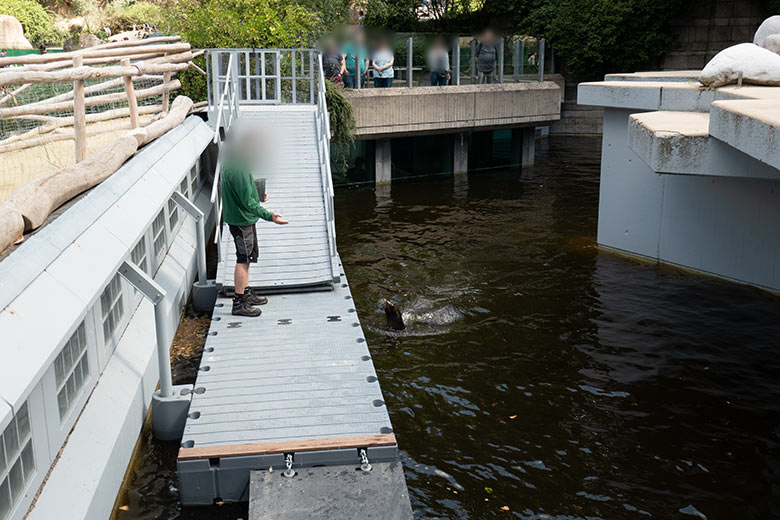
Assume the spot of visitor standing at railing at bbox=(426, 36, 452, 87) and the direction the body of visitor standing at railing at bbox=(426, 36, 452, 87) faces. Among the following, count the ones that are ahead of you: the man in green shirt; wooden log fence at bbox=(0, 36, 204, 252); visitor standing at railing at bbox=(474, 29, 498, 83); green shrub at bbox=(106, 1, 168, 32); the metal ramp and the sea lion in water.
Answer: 4

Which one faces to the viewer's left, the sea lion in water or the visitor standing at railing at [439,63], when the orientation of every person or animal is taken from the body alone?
the sea lion in water

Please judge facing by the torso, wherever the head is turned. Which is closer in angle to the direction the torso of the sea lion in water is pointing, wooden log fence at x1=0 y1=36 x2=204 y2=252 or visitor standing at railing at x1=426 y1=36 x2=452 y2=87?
the wooden log fence

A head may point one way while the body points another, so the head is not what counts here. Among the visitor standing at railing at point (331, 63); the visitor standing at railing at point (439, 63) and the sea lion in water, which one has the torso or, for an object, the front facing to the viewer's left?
the sea lion in water

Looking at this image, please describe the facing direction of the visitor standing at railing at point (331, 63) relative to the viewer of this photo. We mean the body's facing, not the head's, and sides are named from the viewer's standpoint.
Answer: facing the viewer

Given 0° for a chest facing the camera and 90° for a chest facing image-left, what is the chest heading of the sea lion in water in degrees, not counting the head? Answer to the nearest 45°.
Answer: approximately 90°

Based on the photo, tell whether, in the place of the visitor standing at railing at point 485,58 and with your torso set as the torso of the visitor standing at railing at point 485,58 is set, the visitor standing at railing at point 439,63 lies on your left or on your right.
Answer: on your right

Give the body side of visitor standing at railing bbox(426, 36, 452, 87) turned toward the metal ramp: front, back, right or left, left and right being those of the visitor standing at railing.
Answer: front

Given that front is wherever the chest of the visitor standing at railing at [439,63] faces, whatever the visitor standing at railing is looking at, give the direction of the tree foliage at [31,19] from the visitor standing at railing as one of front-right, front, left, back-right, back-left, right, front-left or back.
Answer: back-right

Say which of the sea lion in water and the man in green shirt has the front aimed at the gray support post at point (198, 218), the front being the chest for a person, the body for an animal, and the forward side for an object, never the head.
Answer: the sea lion in water

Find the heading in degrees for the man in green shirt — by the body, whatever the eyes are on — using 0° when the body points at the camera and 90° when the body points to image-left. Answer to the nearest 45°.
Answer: approximately 270°

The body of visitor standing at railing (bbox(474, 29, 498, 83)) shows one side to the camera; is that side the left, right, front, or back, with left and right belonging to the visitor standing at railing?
front

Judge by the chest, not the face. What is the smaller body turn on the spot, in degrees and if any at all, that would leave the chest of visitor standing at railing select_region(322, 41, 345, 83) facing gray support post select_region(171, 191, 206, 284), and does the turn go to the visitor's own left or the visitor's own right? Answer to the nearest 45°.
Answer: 0° — they already face it

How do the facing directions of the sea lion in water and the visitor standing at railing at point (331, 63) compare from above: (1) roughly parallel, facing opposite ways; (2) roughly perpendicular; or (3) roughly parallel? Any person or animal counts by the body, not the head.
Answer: roughly perpendicular

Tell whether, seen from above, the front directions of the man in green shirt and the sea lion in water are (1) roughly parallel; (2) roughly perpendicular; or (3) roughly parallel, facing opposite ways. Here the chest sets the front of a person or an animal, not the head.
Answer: roughly parallel, facing opposite ways

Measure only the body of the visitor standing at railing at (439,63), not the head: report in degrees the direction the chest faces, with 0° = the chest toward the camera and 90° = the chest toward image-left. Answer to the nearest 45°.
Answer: approximately 0°

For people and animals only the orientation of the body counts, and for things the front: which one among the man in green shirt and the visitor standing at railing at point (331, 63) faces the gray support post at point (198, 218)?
the visitor standing at railing

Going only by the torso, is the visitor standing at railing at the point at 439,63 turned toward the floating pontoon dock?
yes
